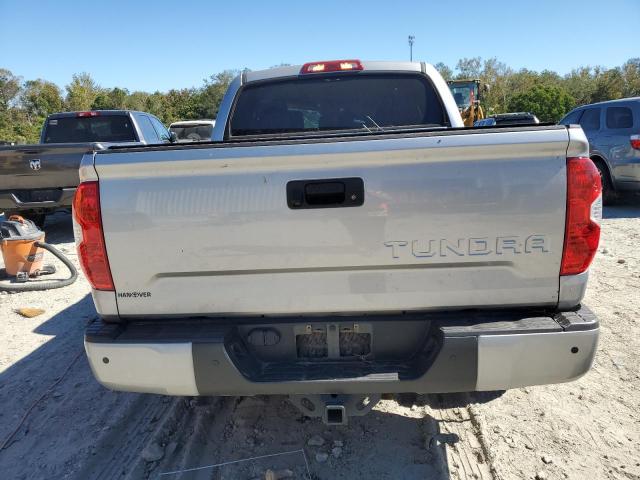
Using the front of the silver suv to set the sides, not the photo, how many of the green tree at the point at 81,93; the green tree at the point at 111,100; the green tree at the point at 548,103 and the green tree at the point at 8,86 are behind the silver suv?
0

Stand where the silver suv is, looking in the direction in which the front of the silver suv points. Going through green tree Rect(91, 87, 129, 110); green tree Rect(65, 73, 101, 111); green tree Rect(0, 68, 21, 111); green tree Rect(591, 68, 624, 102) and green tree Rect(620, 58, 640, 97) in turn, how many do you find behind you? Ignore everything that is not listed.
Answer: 0

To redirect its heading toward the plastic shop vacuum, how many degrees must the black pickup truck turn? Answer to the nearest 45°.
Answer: approximately 135° to its right

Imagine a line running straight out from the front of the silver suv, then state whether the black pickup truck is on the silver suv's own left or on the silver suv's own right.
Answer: on the silver suv's own left

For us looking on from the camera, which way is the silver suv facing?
facing away from the viewer and to the left of the viewer

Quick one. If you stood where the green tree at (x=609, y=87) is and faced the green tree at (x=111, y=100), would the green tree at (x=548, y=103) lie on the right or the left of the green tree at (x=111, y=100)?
left

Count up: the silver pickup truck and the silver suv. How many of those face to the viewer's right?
0

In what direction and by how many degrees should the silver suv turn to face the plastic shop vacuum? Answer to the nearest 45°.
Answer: approximately 90° to its left

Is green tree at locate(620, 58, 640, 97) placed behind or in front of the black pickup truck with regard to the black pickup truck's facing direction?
in front

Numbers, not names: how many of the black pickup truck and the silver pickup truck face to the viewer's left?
0

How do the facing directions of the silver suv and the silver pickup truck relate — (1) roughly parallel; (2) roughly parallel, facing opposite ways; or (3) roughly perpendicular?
roughly parallel

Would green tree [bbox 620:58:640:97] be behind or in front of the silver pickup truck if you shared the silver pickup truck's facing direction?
in front

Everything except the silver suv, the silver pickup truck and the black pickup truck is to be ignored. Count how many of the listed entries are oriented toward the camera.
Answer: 0

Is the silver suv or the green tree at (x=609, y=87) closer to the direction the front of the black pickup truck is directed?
the green tree

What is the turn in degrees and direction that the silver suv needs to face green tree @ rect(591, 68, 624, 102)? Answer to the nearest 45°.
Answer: approximately 45° to its right

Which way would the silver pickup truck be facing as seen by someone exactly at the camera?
facing away from the viewer

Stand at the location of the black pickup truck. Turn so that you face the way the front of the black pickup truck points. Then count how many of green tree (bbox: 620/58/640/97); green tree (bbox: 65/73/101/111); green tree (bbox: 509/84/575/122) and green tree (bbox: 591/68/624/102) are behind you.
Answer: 0

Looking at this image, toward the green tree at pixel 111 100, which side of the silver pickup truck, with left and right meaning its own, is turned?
front

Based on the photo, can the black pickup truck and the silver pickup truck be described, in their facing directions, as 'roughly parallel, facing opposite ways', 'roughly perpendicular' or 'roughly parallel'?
roughly parallel

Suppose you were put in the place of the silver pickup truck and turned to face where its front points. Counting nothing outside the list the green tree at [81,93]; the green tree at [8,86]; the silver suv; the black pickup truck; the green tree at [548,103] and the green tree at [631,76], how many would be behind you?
0

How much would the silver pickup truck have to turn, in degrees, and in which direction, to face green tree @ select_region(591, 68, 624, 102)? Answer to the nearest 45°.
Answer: approximately 45° to its right

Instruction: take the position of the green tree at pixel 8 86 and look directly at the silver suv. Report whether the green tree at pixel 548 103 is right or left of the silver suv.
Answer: left

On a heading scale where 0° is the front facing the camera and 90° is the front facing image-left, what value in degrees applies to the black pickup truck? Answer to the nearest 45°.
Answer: approximately 225°
